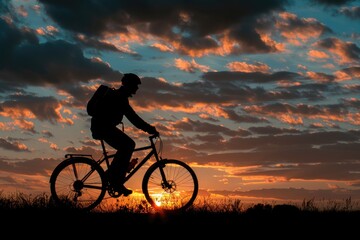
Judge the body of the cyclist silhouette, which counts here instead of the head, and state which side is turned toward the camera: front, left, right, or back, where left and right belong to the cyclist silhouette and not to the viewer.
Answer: right
